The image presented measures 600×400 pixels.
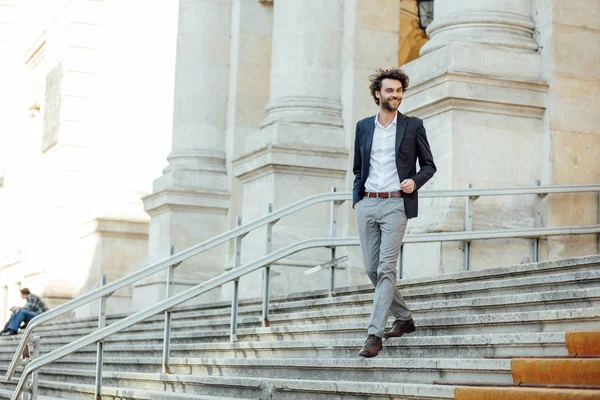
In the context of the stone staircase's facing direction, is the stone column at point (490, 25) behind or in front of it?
behind

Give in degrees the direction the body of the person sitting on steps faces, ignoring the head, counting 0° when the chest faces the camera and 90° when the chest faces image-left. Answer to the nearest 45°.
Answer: approximately 90°
